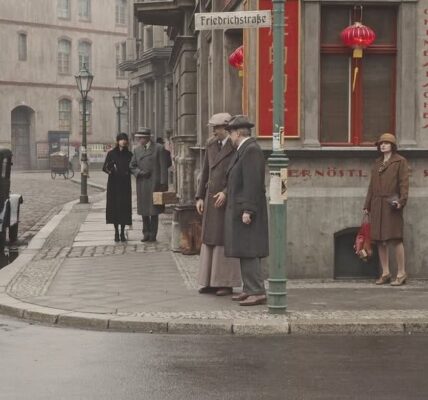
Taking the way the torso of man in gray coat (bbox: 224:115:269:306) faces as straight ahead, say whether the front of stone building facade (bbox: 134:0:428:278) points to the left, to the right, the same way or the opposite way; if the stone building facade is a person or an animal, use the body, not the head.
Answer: to the left

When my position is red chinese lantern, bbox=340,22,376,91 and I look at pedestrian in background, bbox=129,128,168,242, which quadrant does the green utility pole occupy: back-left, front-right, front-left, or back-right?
back-left

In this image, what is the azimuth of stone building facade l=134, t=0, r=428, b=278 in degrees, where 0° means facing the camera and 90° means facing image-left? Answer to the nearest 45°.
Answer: approximately 0°

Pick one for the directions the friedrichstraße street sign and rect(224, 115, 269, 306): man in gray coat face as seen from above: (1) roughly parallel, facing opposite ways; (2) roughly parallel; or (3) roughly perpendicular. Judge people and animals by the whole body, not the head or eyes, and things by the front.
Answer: roughly perpendicular

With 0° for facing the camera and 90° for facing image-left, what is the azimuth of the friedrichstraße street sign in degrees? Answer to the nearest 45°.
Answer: approximately 0°

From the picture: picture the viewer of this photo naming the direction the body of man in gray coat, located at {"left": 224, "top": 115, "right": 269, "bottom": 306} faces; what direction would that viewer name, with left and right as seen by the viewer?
facing to the left of the viewer

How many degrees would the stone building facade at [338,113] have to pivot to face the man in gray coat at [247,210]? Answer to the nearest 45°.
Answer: approximately 45° to its right

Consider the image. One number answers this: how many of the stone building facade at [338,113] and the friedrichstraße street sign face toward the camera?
2

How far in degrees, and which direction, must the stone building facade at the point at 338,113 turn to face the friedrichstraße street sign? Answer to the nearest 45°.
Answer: approximately 45° to its right

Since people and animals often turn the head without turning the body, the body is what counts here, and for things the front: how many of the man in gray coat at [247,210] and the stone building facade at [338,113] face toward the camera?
1

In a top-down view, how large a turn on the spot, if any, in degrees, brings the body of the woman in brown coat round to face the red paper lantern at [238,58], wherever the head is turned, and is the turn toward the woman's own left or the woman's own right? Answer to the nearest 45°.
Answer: approximately 90° to the woman's own right

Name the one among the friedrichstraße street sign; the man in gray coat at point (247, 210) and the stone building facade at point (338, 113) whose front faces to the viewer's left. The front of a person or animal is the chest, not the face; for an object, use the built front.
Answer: the man in gray coat
